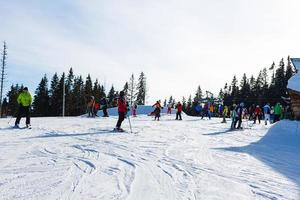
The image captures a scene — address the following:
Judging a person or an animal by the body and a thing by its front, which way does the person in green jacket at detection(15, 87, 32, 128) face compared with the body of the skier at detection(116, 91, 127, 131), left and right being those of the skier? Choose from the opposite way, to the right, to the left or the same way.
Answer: to the left

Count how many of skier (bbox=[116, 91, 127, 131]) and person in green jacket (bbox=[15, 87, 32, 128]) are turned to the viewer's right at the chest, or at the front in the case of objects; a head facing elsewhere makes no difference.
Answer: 1
